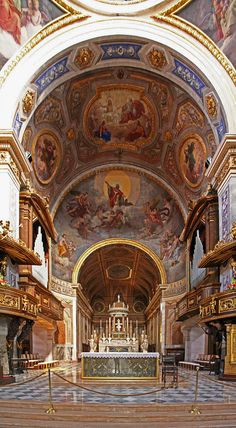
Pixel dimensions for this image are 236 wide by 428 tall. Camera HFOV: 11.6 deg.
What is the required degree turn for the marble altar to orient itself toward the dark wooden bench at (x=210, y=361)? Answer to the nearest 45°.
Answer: approximately 135° to its left

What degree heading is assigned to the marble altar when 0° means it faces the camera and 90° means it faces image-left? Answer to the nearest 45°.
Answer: approximately 0°
